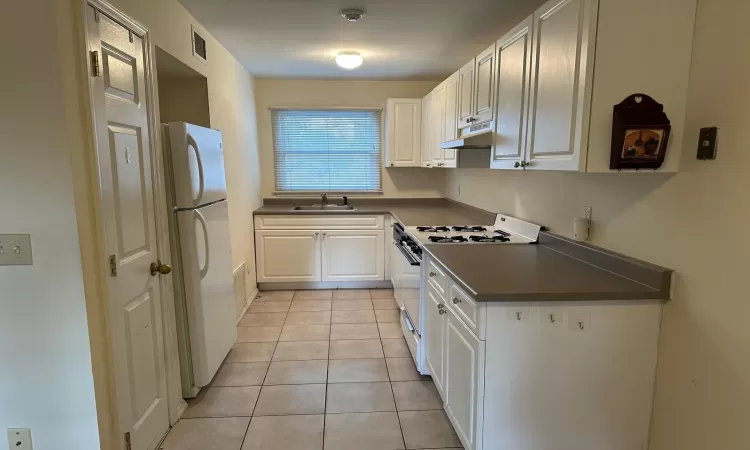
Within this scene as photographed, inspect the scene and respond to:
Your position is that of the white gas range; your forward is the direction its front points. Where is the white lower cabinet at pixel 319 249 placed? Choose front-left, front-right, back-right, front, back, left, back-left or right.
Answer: front-right

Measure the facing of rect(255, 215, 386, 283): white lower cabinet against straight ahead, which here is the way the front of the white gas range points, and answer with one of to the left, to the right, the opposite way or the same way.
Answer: to the left

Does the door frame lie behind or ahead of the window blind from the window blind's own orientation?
ahead

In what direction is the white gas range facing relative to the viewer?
to the viewer's left

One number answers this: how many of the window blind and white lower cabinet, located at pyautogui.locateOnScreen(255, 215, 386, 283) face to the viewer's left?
0

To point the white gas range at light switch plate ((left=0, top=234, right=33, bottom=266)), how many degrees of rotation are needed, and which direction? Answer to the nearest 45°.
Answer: approximately 45° to its left

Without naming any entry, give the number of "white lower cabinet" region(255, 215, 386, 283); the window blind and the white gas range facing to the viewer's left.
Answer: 1

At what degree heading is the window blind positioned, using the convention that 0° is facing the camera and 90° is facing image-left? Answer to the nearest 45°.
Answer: approximately 0°

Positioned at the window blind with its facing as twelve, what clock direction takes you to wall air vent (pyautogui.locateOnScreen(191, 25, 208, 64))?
The wall air vent is roughly at 1 o'clock from the window blind.

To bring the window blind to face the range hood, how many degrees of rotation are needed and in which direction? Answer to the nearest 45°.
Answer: approximately 45° to its left

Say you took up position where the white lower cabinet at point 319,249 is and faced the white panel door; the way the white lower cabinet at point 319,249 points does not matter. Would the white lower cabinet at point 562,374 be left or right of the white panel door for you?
left

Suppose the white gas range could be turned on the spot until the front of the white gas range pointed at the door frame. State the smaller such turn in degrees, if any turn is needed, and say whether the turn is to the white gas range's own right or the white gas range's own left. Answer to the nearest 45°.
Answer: approximately 45° to the white gas range's own left
